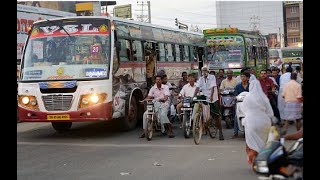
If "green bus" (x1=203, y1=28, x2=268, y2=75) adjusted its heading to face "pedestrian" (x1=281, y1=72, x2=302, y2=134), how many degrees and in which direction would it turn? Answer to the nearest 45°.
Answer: approximately 45° to its left

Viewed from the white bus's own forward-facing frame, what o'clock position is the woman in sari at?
The woman in sari is roughly at 10 o'clock from the white bus.

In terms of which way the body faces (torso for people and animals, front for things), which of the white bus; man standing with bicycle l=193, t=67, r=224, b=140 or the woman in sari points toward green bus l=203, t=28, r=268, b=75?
the woman in sari

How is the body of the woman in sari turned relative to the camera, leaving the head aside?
away from the camera

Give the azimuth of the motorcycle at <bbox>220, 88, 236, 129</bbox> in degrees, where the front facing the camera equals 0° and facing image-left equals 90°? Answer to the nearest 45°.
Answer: approximately 0°

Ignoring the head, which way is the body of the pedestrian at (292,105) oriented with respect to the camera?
away from the camera

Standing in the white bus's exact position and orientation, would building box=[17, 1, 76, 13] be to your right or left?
on your right

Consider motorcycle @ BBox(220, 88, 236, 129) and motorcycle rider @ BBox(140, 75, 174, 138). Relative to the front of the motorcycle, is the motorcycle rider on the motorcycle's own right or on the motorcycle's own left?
on the motorcycle's own right

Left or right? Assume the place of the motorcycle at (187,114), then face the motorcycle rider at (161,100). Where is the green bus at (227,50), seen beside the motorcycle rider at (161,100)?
right

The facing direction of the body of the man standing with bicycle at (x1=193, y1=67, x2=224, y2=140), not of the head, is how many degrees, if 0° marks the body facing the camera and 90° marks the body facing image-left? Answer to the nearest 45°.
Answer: approximately 45°
